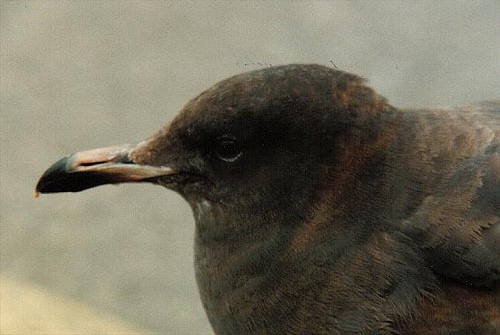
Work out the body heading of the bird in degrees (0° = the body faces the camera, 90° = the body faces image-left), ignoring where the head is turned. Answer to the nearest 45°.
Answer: approximately 90°
